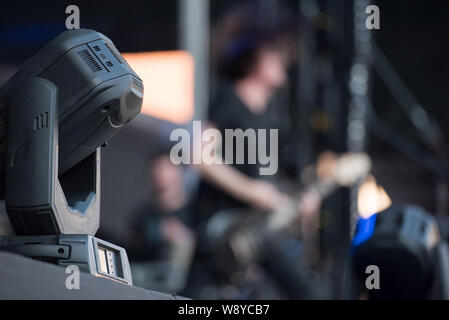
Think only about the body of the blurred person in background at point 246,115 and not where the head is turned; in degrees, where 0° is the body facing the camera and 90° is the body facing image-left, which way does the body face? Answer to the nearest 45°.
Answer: approximately 315°
